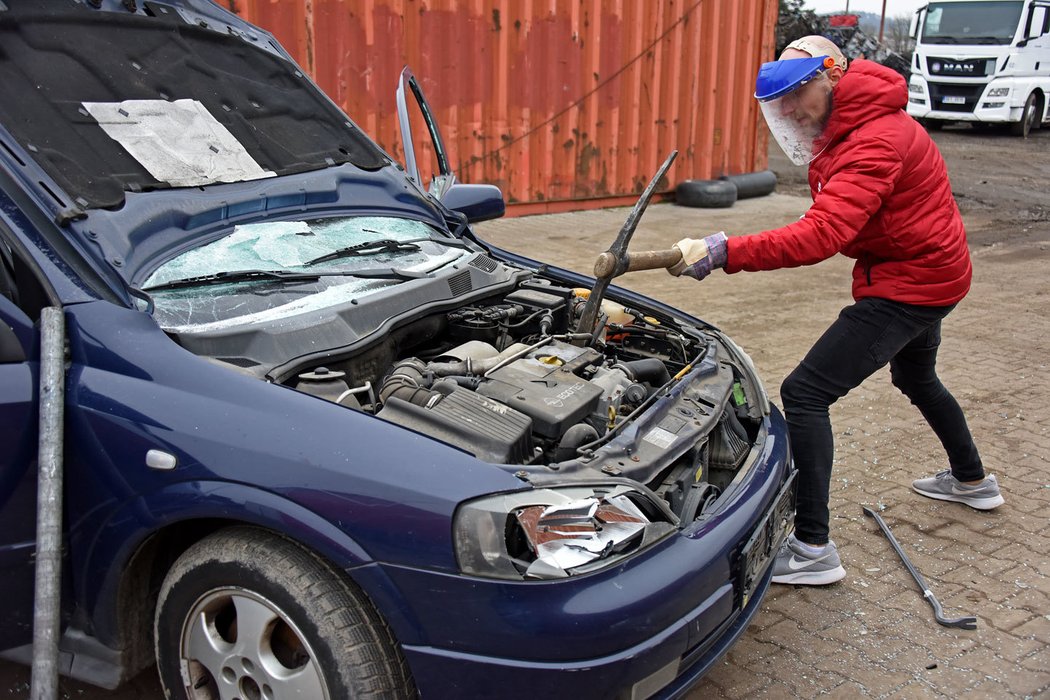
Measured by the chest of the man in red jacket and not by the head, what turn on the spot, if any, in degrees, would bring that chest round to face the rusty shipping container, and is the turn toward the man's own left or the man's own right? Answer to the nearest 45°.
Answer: approximately 45° to the man's own right

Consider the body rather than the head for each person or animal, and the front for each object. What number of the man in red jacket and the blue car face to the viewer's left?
1

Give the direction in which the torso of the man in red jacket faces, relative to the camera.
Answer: to the viewer's left

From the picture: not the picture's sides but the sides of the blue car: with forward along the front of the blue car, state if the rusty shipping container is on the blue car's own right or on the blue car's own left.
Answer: on the blue car's own left

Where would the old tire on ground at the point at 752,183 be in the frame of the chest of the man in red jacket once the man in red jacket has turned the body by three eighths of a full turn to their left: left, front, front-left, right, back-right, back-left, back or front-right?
back-left

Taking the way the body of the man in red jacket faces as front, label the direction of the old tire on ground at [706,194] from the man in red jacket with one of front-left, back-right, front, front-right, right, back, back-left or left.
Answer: right

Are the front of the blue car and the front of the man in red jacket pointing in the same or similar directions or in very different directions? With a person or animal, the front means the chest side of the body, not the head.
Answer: very different directions

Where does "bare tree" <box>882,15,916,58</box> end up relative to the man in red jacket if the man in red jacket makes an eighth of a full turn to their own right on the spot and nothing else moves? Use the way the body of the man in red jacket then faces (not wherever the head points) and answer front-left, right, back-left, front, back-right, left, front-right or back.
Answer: front-right

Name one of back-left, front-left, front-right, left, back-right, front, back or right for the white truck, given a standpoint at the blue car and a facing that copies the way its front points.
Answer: left

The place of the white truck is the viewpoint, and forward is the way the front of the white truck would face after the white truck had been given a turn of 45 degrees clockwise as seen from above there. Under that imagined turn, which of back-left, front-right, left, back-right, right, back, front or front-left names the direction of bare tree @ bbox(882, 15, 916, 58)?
right

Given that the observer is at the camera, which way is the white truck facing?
facing the viewer and to the left of the viewer

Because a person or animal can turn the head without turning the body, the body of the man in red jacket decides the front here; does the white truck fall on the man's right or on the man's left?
on the man's right

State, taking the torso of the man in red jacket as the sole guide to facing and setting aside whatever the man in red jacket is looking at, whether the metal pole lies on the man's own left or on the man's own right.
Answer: on the man's own left
